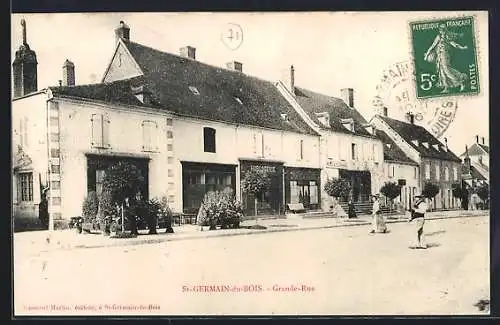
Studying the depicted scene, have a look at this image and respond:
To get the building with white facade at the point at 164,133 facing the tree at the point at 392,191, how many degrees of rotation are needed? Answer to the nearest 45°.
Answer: approximately 45° to its left

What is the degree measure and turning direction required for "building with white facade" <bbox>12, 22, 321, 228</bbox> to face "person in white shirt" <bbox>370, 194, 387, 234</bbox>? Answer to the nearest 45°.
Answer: approximately 45° to its left

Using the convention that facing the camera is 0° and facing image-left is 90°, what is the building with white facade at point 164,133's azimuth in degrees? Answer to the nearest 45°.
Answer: approximately 315°
